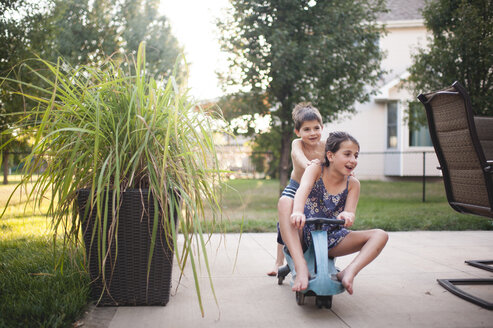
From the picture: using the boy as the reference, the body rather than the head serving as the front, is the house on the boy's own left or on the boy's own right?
on the boy's own left

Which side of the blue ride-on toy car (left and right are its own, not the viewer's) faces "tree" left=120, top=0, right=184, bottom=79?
back

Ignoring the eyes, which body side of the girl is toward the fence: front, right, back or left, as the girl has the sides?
back

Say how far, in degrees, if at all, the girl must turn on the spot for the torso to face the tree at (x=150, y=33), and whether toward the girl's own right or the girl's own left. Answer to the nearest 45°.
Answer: approximately 135° to the girl's own right

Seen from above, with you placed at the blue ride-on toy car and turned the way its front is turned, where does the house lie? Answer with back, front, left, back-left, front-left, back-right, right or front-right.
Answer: back-left

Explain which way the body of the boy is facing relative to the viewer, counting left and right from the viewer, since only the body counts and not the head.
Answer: facing the viewer and to the right of the viewer

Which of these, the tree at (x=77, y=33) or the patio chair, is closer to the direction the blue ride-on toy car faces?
the patio chair

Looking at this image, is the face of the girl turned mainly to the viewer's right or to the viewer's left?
to the viewer's right

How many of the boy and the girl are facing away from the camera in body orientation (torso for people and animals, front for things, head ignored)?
0

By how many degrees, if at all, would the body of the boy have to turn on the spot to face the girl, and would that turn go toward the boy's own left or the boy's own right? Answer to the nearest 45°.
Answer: approximately 45° to the boy's own right

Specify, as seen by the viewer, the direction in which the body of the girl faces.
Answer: toward the camera

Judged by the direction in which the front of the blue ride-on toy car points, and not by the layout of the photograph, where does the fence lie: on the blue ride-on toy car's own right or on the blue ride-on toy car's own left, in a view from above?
on the blue ride-on toy car's own left

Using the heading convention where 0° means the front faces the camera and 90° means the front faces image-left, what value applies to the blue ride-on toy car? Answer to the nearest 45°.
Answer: approximately 315°

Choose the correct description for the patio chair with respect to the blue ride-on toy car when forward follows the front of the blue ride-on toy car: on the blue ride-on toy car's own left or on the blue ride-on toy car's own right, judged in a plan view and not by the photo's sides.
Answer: on the blue ride-on toy car's own left
